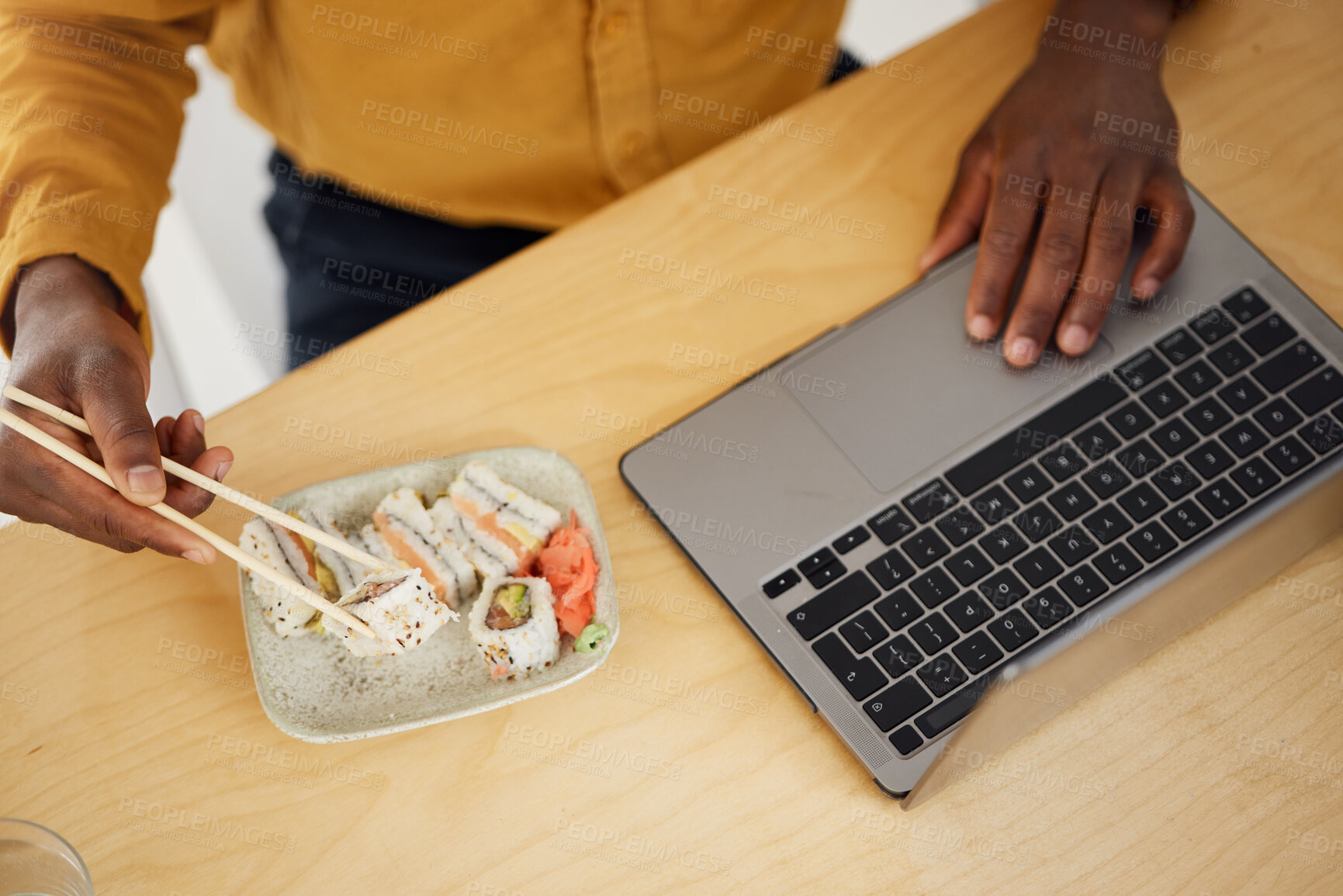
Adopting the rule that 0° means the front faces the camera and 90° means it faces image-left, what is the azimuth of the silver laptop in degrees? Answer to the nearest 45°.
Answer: approximately 135°
